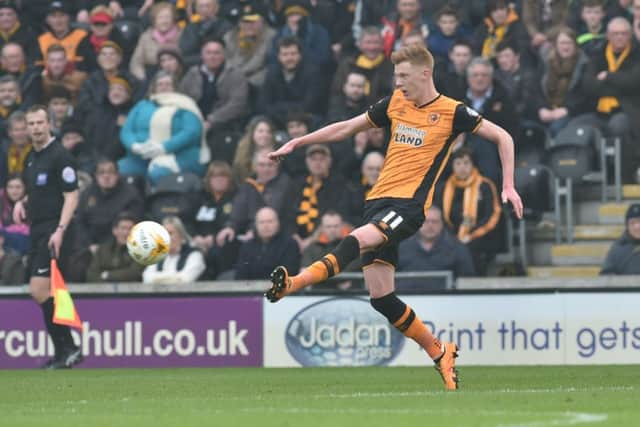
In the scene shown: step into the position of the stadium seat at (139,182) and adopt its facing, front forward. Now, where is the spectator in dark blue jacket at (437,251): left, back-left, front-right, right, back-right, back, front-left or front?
front-left

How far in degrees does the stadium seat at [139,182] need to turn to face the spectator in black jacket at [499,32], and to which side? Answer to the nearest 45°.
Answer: approximately 90° to its left

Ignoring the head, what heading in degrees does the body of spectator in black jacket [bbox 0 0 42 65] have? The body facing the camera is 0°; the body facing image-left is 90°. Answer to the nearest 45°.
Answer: approximately 0°

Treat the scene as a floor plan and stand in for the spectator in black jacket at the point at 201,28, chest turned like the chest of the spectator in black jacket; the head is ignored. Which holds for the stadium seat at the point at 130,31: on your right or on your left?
on your right

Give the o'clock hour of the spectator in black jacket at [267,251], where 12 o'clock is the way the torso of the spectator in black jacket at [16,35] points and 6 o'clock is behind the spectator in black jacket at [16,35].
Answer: the spectator in black jacket at [267,251] is roughly at 11 o'clock from the spectator in black jacket at [16,35].

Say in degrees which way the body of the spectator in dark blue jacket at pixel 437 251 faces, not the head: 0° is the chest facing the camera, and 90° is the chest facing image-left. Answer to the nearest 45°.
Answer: approximately 0°
